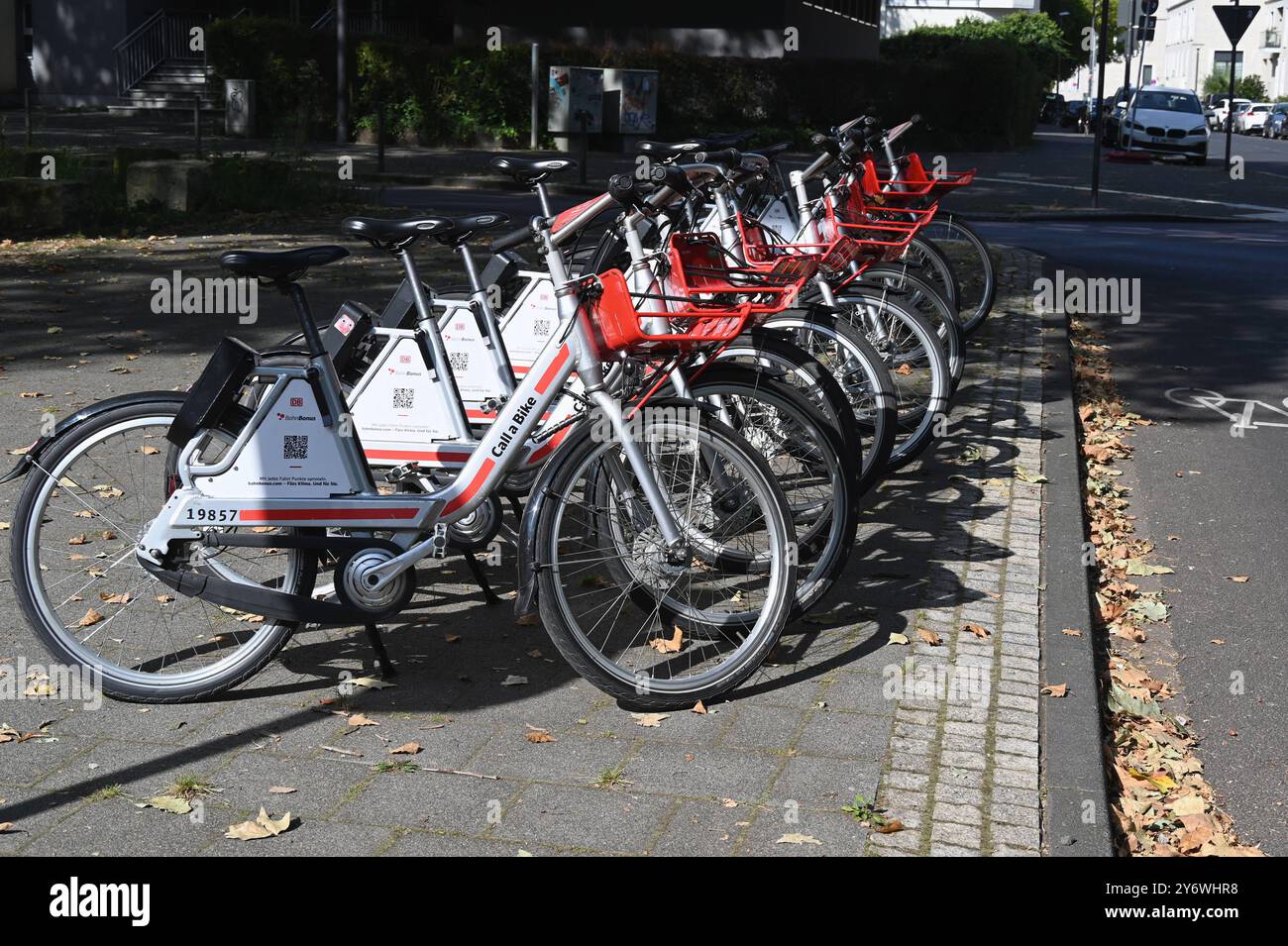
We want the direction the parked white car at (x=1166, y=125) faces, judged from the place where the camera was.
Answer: facing the viewer

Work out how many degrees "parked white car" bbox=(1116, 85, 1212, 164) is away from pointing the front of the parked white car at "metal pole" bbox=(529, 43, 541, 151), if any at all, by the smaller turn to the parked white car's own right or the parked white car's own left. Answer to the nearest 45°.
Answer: approximately 45° to the parked white car's own right

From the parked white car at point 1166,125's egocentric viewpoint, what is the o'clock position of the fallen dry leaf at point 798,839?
The fallen dry leaf is roughly at 12 o'clock from the parked white car.

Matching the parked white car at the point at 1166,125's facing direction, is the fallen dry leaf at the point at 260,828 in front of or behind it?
in front

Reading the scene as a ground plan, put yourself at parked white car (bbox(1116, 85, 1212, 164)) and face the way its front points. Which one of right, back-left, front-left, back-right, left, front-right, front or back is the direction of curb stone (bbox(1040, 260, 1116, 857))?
front

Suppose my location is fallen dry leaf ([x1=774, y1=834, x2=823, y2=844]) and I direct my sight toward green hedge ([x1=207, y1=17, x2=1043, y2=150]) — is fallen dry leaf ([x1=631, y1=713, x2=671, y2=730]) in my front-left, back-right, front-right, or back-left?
front-left

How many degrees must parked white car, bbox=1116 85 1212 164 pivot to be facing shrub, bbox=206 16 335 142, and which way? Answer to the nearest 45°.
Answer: approximately 45° to its right

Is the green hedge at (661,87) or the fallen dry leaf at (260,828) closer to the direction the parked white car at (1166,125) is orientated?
the fallen dry leaf

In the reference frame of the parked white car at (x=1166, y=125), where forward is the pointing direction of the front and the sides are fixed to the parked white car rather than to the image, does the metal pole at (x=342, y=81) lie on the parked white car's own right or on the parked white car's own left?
on the parked white car's own right

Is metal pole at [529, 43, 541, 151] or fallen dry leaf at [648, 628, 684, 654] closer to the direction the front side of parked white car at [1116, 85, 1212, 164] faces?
the fallen dry leaf

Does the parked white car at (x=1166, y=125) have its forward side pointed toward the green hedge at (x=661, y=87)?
no

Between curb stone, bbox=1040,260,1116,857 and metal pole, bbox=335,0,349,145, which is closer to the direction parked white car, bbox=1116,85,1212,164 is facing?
the curb stone

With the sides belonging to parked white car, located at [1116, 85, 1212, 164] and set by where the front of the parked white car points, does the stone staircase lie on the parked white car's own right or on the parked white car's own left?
on the parked white car's own right

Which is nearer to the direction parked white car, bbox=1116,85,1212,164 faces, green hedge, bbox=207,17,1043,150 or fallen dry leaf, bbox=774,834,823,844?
the fallen dry leaf

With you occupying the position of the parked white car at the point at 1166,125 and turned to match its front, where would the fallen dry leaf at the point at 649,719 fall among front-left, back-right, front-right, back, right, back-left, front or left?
front
